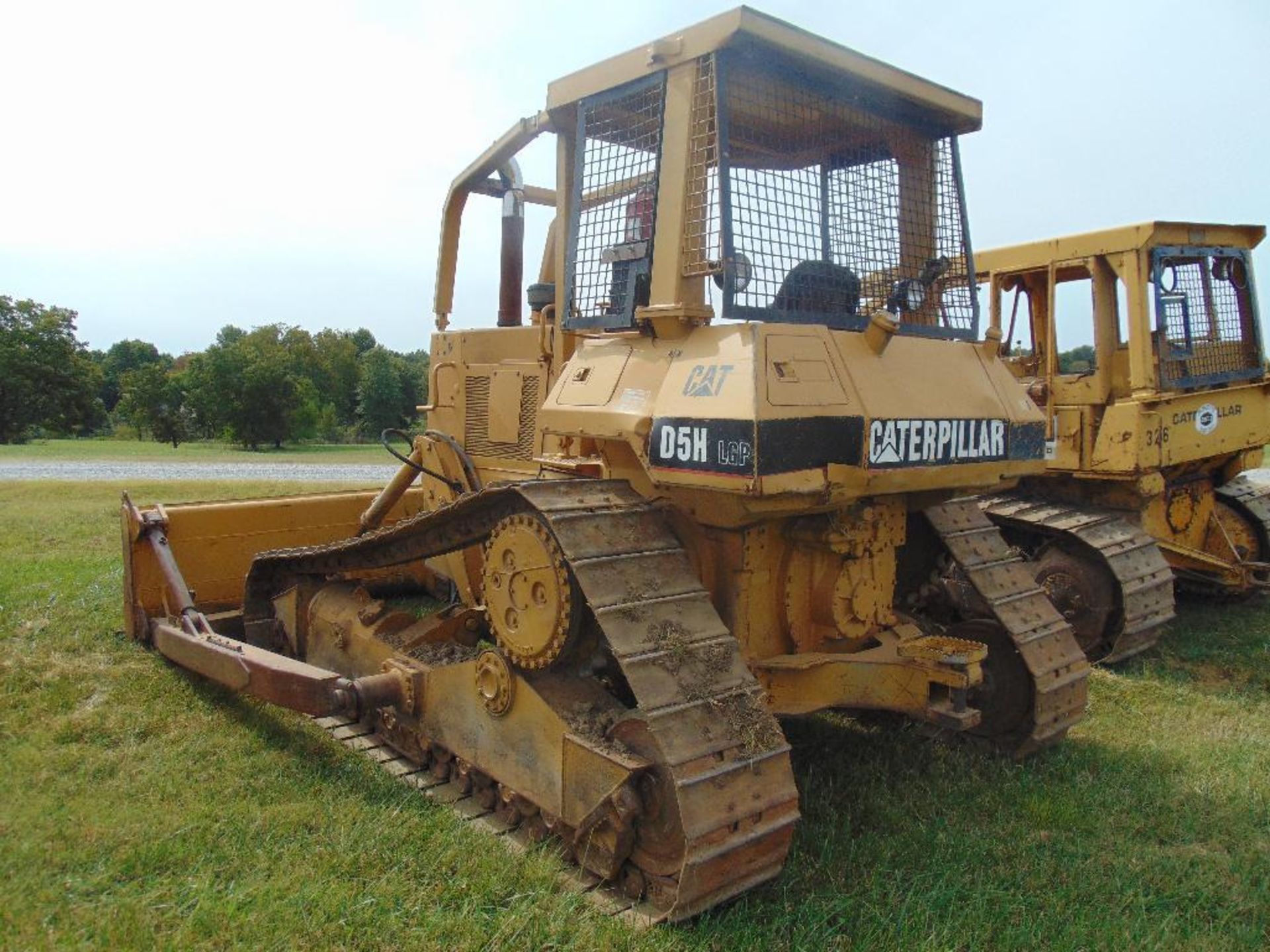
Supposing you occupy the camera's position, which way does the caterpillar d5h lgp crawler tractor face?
facing away from the viewer and to the left of the viewer

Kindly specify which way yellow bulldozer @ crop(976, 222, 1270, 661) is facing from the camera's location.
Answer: facing away from the viewer and to the left of the viewer

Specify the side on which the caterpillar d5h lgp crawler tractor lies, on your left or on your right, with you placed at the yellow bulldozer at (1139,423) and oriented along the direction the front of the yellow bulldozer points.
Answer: on your left

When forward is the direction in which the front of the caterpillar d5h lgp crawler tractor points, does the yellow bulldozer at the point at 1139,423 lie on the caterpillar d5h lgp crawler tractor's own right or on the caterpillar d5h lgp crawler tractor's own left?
on the caterpillar d5h lgp crawler tractor's own right

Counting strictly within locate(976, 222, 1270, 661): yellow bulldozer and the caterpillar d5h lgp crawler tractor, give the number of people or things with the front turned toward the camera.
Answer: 0
